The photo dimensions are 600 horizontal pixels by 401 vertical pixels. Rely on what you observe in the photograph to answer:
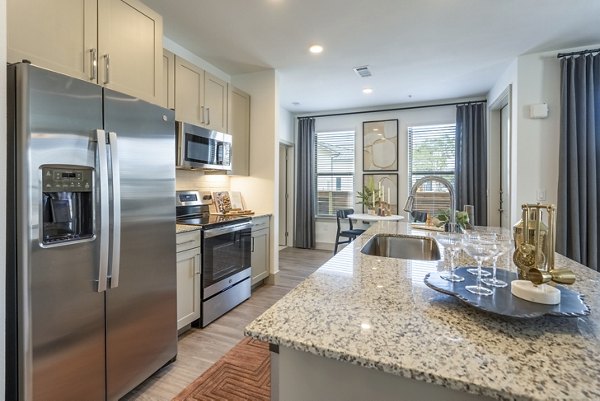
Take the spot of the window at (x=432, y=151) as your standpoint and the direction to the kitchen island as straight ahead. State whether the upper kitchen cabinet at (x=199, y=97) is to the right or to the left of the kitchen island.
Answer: right

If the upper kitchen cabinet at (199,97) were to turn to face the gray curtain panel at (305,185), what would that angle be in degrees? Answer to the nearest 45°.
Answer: approximately 90° to its left

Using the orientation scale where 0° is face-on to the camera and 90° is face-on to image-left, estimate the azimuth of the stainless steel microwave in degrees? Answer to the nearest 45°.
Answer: approximately 315°

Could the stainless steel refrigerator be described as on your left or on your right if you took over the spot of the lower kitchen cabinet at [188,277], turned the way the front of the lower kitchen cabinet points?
on your right

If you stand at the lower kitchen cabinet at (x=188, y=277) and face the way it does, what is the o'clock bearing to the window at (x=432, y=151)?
The window is roughly at 10 o'clock from the lower kitchen cabinet.

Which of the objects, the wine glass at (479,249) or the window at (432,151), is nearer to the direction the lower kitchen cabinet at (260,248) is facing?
the wine glass

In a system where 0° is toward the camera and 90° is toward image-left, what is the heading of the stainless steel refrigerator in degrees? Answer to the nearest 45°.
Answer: approximately 315°

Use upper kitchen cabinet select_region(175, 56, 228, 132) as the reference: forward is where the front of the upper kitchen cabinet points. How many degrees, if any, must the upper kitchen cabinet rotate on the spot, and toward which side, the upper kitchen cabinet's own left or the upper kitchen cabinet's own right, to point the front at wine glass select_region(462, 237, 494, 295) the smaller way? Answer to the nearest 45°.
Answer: approximately 45° to the upper kitchen cabinet's own right
